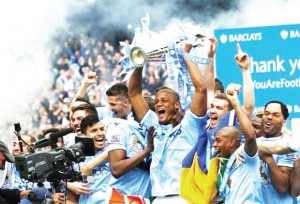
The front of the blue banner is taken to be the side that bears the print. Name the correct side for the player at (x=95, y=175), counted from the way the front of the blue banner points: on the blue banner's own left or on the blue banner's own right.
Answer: on the blue banner's own right

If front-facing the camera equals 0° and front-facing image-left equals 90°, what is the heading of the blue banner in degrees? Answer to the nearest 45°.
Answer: approximately 0°
